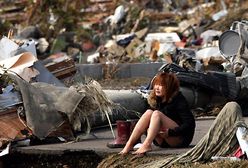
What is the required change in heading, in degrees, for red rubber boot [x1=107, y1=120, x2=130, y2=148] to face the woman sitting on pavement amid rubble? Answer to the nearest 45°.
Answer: approximately 135° to its left

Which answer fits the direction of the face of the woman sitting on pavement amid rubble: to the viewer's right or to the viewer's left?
to the viewer's left

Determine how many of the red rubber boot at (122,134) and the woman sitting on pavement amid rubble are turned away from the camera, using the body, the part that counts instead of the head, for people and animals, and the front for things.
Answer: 0

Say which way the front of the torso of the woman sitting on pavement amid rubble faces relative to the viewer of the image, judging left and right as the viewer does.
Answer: facing the viewer and to the left of the viewer

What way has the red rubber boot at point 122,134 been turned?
to the viewer's left
